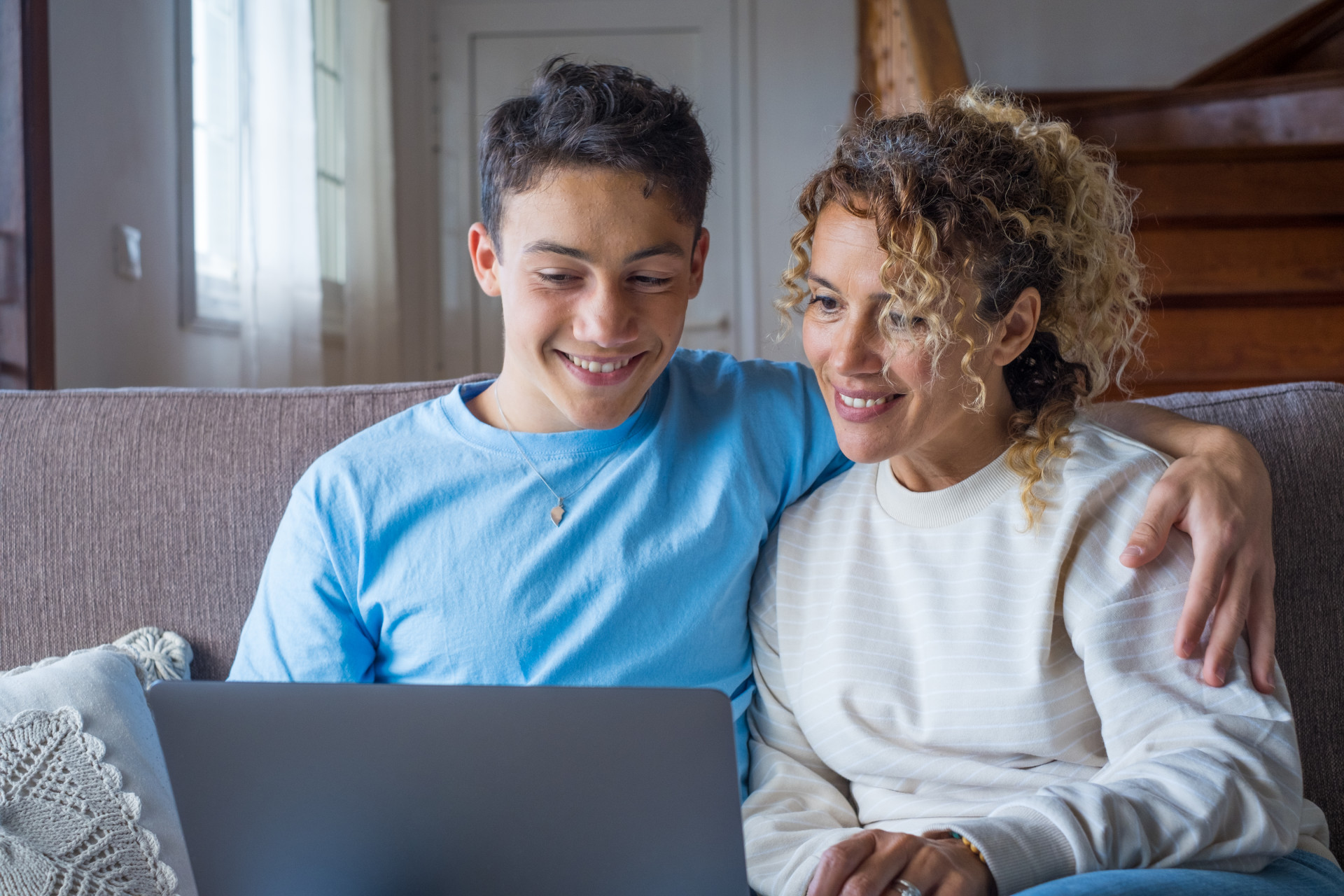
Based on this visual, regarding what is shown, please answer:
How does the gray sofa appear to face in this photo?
toward the camera

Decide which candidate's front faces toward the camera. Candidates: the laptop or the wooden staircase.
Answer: the wooden staircase

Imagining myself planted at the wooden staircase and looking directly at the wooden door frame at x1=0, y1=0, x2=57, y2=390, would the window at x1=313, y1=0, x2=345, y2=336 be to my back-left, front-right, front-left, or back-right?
front-right

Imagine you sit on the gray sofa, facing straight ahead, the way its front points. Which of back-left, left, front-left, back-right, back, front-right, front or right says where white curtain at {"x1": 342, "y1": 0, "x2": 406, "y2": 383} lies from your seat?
back

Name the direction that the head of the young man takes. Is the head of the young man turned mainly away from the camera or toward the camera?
toward the camera

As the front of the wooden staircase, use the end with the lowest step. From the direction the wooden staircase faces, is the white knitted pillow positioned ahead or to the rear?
ahead

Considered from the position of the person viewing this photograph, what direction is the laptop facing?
facing away from the viewer

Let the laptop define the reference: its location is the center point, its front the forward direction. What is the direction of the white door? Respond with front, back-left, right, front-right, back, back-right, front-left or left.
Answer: front

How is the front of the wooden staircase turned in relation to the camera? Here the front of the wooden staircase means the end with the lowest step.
facing the viewer

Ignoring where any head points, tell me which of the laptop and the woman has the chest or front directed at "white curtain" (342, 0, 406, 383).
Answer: the laptop

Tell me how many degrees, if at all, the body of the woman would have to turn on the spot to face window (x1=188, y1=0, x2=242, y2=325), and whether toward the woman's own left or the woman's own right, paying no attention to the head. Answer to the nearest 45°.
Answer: approximately 90° to the woman's own right

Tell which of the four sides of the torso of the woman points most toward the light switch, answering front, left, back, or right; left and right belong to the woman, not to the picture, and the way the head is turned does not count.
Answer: right
